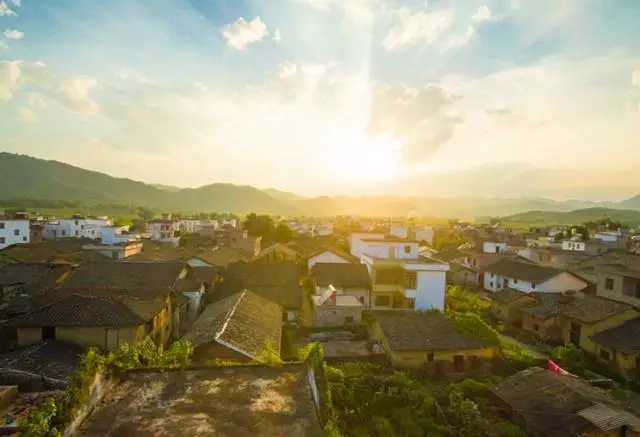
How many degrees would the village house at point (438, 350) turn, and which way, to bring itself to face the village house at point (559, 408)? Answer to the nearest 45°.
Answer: approximately 45° to its left

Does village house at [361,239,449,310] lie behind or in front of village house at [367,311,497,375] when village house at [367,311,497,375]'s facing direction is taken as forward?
behind

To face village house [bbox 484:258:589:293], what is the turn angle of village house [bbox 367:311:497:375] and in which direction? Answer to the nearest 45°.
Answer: approximately 135° to its left

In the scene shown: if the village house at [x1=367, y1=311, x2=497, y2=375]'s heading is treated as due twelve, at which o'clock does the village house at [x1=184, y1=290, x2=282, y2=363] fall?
the village house at [x1=184, y1=290, x2=282, y2=363] is roughly at 2 o'clock from the village house at [x1=367, y1=311, x2=497, y2=375].

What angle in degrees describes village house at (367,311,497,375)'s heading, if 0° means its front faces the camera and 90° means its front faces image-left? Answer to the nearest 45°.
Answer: approximately 0°

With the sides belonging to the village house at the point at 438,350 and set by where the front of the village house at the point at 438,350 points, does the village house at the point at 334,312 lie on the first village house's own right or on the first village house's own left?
on the first village house's own right

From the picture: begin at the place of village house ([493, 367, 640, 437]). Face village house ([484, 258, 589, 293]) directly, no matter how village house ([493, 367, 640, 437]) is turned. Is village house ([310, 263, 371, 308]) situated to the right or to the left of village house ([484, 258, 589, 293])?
left

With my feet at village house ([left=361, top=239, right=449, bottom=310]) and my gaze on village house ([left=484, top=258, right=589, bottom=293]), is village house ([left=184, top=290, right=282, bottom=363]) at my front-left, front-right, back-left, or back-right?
back-right
